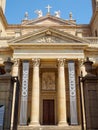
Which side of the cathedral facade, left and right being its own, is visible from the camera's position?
front
